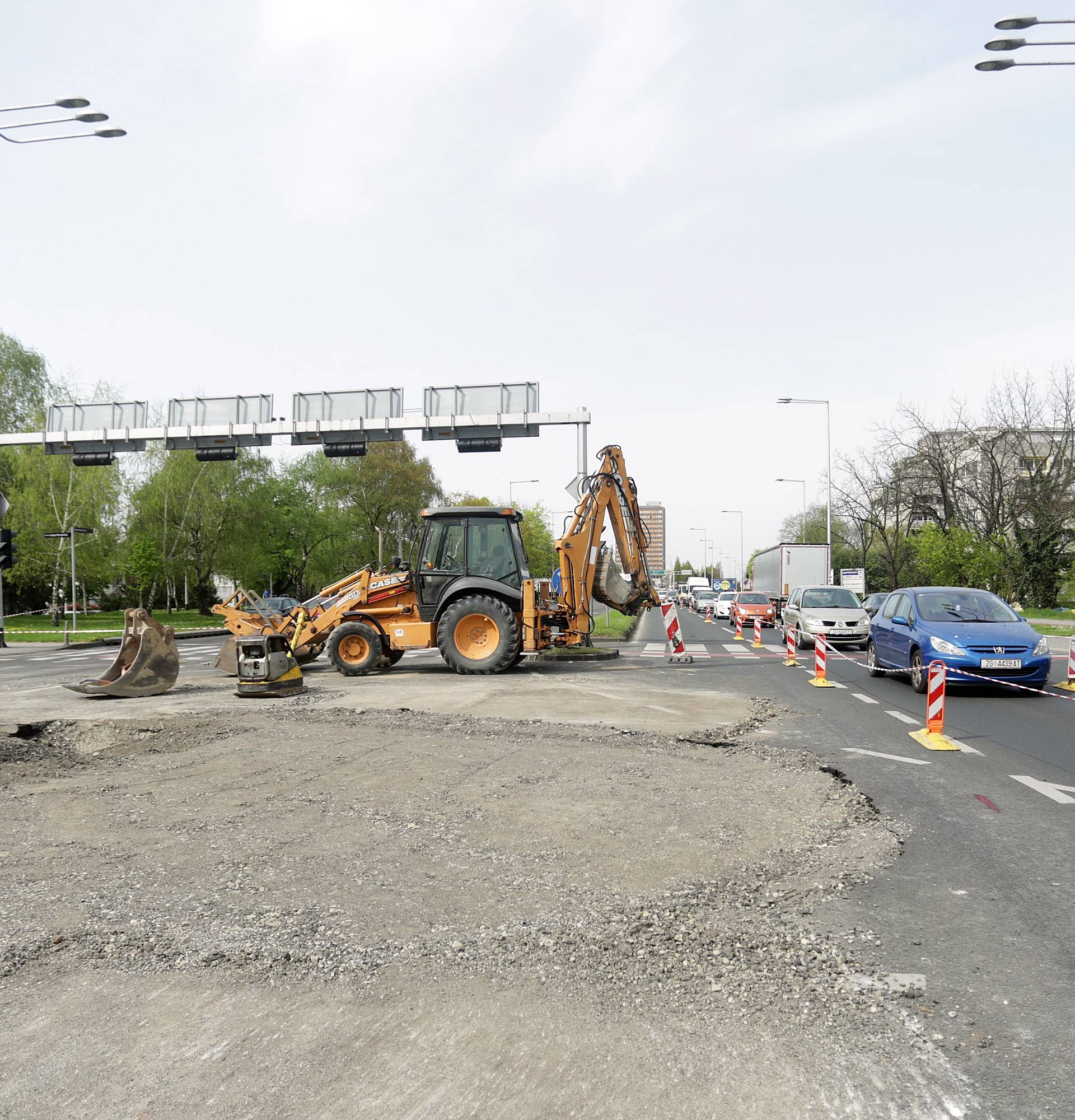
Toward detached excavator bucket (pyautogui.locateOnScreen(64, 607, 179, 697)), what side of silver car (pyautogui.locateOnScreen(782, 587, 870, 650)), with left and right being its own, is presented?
right

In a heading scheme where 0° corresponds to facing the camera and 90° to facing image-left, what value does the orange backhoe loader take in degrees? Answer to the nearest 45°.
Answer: approximately 90°

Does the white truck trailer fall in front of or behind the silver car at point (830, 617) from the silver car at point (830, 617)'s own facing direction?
behind

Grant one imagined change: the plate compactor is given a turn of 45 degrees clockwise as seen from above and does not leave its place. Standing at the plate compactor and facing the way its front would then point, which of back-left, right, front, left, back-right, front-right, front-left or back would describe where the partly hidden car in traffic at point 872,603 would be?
back-right

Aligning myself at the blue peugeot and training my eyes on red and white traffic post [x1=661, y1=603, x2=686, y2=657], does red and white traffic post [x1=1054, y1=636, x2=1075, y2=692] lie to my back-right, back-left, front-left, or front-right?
back-right

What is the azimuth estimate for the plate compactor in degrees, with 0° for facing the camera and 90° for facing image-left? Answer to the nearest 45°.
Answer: approximately 45°

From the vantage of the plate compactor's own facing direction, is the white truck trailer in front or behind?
behind

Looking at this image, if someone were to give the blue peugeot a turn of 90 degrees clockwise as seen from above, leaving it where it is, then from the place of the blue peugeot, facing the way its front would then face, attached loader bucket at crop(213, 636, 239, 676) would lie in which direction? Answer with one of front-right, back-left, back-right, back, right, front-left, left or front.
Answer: front-right

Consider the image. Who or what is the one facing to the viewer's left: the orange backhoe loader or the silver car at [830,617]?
the orange backhoe loader

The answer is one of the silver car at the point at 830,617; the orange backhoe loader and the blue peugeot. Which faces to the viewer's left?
the orange backhoe loader
